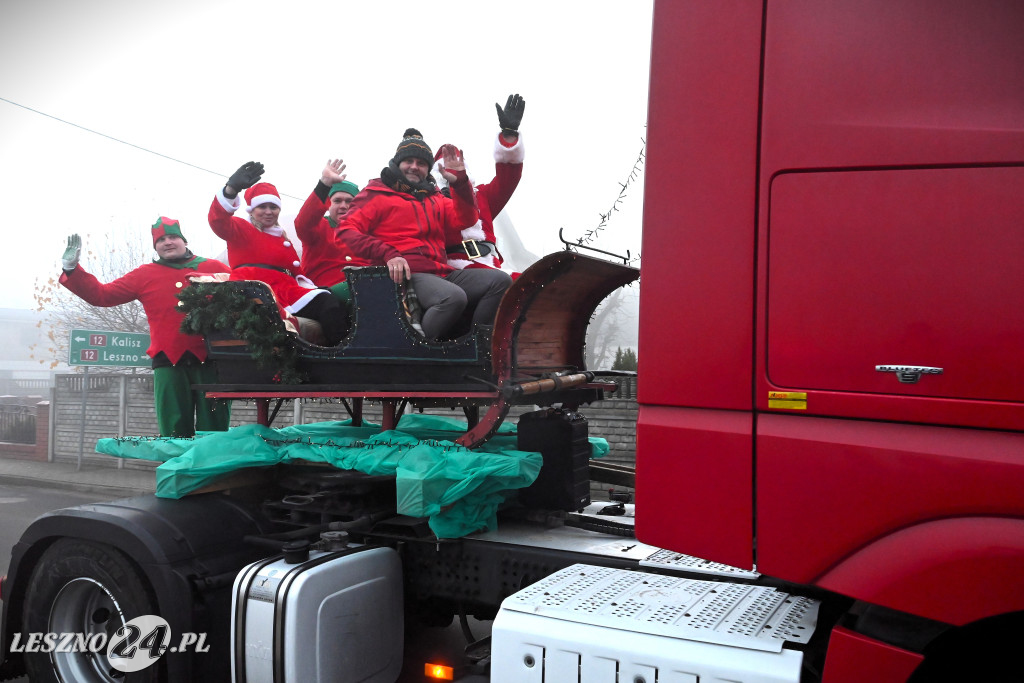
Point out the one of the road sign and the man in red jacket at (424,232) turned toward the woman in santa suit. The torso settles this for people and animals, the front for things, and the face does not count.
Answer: the road sign

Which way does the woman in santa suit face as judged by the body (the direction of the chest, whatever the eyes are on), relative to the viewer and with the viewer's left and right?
facing the viewer and to the right of the viewer

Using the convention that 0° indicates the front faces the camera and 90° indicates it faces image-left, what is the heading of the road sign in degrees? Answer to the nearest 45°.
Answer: approximately 0°

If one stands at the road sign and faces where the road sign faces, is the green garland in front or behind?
in front

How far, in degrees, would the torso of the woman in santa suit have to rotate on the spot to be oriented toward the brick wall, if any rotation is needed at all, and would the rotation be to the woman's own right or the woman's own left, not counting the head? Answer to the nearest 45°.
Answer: approximately 135° to the woman's own left

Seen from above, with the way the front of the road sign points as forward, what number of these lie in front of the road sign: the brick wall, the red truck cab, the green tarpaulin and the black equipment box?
3

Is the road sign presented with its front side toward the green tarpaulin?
yes

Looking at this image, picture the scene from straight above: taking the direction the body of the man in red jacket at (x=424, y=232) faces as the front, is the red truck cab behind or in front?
in front

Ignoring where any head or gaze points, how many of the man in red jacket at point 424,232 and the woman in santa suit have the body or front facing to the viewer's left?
0

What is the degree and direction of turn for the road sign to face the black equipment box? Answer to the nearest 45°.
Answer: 0° — it already faces it
